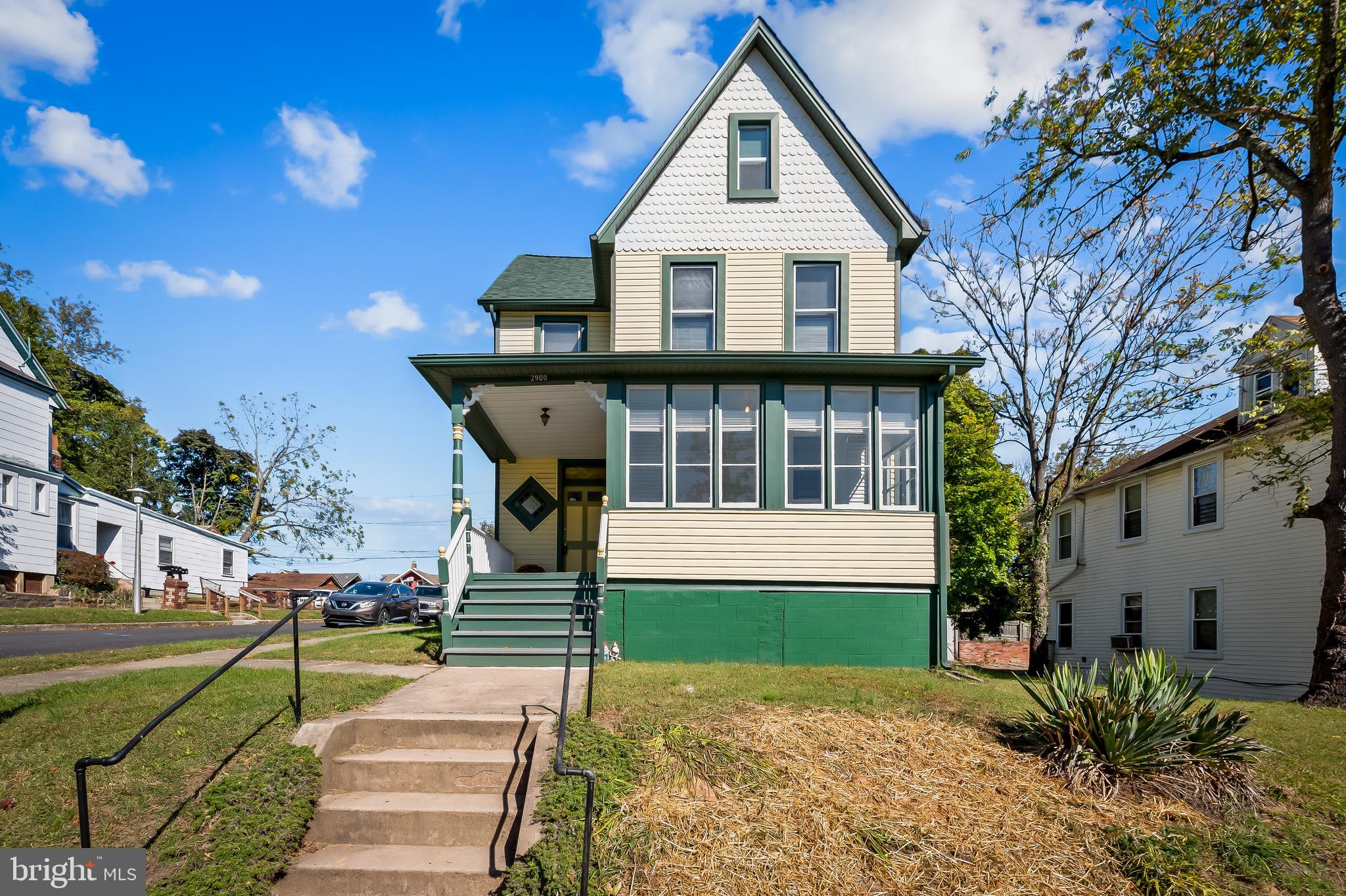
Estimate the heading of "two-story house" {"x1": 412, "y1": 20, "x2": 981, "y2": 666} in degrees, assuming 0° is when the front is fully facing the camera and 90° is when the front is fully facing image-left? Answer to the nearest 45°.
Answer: approximately 0°

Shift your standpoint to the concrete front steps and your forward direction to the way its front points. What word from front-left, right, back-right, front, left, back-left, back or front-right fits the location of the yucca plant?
left

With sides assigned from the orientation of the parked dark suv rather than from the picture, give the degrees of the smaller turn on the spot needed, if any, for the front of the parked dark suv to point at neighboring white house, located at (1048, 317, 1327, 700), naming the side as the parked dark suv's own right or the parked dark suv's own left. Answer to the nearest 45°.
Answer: approximately 90° to the parked dark suv's own left

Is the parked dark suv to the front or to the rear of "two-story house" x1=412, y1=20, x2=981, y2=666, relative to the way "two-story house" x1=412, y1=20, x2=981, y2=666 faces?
to the rear

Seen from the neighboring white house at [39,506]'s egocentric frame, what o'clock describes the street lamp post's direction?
The street lamp post is roughly at 9 o'clock from the neighboring white house.

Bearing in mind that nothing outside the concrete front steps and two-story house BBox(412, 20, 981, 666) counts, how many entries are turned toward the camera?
2

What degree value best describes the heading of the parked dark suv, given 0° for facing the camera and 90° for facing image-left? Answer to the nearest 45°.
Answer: approximately 45°
